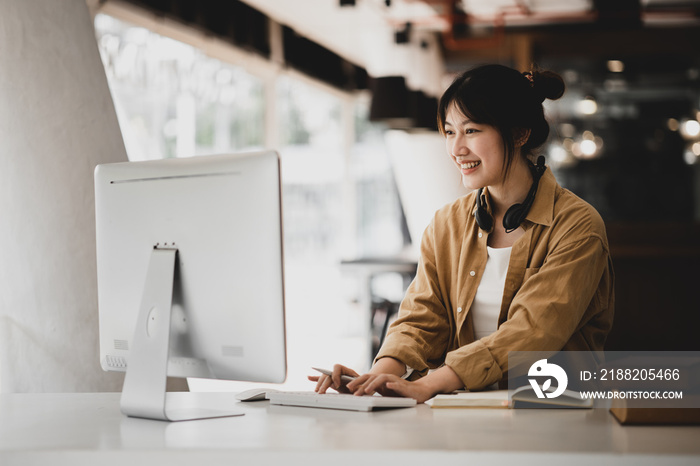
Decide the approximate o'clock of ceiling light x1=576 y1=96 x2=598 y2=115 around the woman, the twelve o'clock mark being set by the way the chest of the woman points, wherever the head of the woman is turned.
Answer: The ceiling light is roughly at 5 o'clock from the woman.

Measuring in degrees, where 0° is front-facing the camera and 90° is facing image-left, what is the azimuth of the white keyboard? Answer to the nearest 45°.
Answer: approximately 225°

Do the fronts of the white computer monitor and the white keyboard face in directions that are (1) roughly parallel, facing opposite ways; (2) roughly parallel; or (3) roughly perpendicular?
roughly parallel

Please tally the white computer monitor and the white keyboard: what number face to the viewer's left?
0

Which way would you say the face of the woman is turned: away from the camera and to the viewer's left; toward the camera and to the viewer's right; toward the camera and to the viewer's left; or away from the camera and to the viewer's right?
toward the camera and to the viewer's left

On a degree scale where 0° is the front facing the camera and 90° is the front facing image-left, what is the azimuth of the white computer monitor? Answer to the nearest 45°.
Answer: approximately 225°

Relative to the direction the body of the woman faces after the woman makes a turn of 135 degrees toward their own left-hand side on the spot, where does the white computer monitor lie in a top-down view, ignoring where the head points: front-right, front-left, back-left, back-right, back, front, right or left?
back-right

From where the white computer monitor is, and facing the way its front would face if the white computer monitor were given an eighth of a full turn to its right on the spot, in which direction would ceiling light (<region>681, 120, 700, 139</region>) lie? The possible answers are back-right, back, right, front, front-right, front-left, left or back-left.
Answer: front-left

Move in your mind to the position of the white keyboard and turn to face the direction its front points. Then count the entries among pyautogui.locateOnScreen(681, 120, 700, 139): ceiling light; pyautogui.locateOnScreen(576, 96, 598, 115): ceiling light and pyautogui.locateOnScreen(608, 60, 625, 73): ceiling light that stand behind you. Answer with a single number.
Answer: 0

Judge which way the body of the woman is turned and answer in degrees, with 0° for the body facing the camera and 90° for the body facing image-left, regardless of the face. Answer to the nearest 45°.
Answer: approximately 45°

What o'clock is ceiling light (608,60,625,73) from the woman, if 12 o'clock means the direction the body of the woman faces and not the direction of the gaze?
The ceiling light is roughly at 5 o'clock from the woman.
